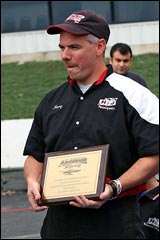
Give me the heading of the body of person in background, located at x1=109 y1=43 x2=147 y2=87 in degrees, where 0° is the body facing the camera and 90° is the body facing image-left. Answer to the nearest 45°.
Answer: approximately 0°

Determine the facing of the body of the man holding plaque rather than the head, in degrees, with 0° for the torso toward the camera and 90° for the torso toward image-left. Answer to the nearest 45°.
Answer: approximately 45°

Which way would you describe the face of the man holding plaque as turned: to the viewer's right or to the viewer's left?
to the viewer's left

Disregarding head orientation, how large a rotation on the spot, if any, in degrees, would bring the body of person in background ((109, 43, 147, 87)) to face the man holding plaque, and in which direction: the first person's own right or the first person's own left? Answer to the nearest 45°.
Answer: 0° — they already face them

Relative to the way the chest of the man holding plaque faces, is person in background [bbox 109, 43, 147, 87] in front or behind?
behind
